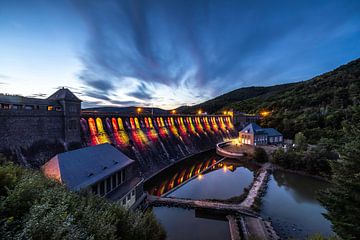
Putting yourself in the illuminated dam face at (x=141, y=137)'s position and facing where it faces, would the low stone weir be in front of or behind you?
in front

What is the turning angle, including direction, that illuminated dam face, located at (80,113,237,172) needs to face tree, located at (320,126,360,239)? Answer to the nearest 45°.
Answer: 0° — it already faces it

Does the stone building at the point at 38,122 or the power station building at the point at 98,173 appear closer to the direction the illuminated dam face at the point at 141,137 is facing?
the power station building

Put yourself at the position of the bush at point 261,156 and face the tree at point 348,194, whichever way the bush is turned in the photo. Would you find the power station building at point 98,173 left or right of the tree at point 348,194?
right

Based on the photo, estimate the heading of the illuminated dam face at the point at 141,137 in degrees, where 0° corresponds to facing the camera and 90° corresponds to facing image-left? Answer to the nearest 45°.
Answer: approximately 315°

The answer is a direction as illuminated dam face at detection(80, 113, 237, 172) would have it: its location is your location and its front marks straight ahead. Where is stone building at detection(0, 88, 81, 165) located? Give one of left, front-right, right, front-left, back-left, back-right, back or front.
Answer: right
